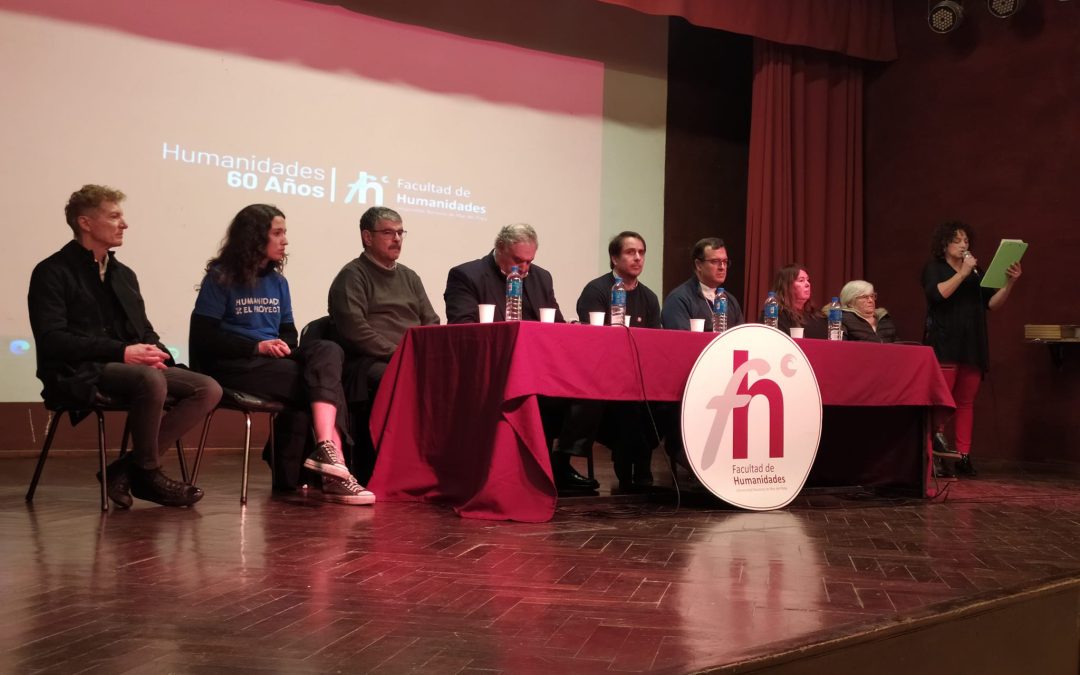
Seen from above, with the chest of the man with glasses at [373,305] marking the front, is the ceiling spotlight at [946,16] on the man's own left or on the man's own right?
on the man's own left

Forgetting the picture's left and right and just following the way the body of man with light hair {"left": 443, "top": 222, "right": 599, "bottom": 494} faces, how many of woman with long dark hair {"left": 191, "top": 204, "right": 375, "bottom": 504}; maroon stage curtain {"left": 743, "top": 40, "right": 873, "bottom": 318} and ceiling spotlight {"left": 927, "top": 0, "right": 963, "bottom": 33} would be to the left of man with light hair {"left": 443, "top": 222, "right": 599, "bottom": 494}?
2

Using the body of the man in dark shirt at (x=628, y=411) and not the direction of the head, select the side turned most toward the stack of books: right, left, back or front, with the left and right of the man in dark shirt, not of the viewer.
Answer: left

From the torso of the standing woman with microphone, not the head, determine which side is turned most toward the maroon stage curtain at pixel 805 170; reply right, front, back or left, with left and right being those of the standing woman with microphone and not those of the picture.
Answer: back

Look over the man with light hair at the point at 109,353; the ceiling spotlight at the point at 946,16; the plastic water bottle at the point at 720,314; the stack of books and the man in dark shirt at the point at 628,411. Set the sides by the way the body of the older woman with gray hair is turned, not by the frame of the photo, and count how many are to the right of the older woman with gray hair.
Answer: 3

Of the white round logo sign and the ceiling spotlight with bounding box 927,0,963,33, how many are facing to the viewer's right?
0

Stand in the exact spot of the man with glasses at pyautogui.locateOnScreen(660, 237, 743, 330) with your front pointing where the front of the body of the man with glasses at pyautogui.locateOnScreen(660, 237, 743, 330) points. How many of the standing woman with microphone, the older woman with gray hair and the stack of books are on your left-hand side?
3

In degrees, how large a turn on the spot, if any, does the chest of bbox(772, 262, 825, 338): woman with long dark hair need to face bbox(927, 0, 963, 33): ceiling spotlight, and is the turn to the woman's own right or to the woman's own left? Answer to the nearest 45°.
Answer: approximately 135° to the woman's own left

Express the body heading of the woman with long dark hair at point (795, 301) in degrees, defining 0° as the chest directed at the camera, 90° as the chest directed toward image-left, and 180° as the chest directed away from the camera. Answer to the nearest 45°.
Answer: approximately 315°

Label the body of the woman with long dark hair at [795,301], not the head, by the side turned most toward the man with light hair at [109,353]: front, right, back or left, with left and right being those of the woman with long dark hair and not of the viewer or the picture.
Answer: right

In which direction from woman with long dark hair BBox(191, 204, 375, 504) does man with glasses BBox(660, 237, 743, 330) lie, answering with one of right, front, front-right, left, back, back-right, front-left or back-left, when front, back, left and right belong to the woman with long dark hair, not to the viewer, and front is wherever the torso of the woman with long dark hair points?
front-left

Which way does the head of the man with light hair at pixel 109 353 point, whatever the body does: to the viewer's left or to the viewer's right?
to the viewer's right

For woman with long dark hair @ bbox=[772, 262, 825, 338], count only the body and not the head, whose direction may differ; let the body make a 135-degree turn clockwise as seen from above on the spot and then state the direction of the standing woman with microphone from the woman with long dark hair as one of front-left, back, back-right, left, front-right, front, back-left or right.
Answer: back-right

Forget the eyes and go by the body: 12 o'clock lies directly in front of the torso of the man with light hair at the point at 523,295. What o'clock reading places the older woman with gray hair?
The older woman with gray hair is roughly at 10 o'clock from the man with light hair.

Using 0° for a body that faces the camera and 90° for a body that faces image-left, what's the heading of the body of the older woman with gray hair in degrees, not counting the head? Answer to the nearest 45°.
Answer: approximately 315°
